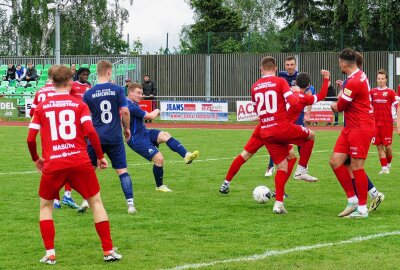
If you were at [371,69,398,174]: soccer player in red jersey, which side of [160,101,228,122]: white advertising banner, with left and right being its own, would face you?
front

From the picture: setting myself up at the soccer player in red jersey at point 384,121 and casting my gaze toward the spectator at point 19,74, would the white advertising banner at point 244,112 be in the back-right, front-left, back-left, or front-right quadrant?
front-right

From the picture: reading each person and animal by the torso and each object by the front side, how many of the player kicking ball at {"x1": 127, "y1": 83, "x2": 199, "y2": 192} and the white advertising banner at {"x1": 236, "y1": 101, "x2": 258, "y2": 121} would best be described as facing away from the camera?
0

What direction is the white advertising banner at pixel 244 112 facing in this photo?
toward the camera

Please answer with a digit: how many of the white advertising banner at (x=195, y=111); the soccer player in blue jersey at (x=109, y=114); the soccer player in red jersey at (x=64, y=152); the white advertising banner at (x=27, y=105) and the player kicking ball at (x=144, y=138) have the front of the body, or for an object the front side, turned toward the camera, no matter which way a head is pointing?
2

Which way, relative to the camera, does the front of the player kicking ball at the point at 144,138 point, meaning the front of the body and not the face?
to the viewer's right

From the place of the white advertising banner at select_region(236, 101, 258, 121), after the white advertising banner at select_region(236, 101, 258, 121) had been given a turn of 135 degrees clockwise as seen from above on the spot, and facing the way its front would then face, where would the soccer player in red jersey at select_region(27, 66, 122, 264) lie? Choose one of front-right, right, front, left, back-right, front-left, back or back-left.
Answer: back-left

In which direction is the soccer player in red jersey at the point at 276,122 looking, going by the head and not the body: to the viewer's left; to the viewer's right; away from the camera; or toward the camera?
away from the camera

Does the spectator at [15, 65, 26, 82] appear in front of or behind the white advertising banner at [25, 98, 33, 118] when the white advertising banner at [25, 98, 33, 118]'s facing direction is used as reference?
behind

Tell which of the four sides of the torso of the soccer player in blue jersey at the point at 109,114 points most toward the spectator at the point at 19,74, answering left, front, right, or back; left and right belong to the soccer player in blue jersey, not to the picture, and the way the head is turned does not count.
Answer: front

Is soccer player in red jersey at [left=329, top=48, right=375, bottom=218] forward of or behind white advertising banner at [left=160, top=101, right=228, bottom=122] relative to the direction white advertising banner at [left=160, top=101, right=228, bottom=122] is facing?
forward

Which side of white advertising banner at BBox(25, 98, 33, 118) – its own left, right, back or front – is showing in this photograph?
front

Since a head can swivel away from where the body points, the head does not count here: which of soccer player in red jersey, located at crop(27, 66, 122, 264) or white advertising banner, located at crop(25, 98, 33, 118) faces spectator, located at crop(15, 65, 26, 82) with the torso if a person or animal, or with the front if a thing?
the soccer player in red jersey

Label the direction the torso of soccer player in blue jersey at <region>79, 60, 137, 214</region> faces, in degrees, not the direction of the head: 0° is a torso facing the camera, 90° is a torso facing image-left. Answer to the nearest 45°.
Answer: approximately 180°

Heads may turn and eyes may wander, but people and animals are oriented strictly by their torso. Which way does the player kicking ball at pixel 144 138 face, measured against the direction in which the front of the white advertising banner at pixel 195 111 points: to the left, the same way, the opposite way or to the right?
to the left

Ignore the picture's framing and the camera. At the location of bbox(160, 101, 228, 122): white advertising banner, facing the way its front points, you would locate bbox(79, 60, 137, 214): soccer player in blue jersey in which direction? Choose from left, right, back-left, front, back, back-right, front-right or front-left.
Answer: front

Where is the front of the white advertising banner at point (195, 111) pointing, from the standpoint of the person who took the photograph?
facing the viewer

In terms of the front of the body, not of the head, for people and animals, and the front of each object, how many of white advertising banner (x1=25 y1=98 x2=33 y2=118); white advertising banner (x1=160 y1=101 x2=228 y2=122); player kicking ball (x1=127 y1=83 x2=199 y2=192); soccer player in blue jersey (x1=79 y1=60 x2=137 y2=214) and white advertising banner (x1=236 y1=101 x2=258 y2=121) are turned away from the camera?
1
